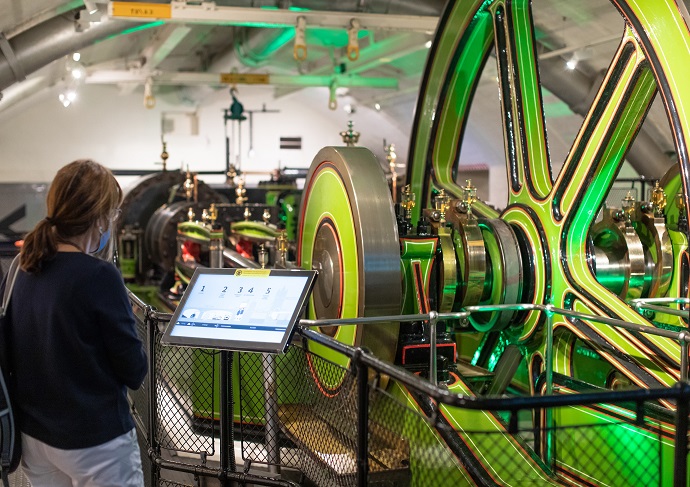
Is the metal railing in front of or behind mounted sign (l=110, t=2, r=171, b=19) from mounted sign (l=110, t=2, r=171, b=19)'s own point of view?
in front

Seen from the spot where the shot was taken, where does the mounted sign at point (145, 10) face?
facing the viewer

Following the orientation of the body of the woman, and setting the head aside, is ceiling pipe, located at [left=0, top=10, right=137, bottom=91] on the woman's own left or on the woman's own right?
on the woman's own left

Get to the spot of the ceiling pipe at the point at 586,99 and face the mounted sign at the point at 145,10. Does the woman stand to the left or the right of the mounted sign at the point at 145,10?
left

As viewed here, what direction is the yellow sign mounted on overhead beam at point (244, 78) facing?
toward the camera

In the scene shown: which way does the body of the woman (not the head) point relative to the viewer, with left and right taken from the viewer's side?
facing away from the viewer and to the right of the viewer

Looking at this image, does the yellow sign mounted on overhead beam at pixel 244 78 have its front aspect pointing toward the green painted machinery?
yes

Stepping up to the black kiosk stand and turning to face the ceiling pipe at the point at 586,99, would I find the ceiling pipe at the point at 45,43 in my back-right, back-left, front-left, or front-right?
front-left

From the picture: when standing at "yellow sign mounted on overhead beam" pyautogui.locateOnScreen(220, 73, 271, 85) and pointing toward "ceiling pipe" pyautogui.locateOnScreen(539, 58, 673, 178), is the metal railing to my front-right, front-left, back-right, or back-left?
front-right

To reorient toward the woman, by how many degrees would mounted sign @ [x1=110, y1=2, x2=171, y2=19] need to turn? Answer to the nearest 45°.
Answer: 0° — it already faces them

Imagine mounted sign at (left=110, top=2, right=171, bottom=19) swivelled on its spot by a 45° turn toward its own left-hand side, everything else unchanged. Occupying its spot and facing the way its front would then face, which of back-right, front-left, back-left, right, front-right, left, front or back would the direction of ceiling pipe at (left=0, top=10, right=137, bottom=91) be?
back

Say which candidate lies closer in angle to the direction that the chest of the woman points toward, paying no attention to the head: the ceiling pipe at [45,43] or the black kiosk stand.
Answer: the black kiosk stand

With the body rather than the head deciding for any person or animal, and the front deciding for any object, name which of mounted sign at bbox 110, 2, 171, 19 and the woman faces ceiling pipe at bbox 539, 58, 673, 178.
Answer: the woman

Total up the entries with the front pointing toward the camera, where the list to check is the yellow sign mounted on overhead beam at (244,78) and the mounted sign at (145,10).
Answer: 2

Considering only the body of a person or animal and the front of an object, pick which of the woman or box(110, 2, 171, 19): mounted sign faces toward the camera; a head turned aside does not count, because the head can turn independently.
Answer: the mounted sign

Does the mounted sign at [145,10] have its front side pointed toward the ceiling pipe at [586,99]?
no

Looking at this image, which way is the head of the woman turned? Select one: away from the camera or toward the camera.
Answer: away from the camera

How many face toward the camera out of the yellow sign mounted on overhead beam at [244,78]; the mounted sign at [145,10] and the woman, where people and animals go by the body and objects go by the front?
2

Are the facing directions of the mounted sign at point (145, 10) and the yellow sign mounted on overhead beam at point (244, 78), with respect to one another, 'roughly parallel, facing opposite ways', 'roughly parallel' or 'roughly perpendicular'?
roughly parallel
